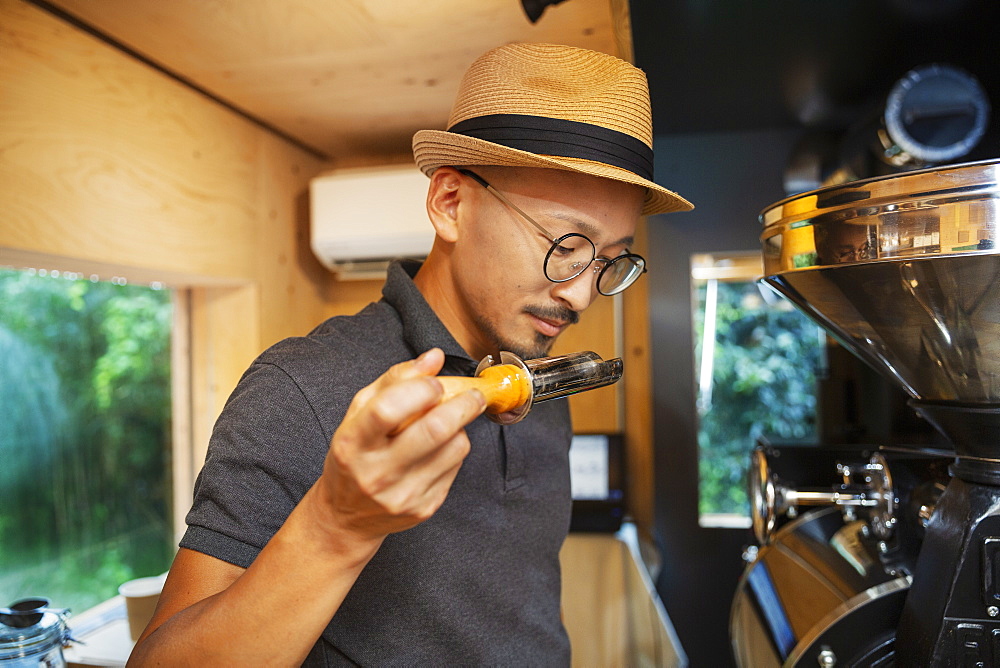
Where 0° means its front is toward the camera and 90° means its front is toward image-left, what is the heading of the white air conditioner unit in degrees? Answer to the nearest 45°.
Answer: approximately 0°

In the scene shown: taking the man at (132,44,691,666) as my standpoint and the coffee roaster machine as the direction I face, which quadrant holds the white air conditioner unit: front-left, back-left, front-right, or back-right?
back-left

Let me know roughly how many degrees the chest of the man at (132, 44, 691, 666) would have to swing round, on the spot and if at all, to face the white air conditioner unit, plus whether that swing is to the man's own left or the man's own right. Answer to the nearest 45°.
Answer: approximately 135° to the man's own left

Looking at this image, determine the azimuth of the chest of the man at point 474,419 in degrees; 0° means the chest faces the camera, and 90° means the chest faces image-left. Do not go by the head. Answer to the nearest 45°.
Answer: approximately 315°

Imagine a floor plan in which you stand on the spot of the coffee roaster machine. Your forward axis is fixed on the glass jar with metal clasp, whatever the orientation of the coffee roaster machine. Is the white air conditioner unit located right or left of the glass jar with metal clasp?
right

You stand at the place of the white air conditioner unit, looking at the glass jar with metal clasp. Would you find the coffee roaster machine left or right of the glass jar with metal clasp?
left

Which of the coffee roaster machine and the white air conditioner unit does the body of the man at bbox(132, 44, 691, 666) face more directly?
the coffee roaster machine

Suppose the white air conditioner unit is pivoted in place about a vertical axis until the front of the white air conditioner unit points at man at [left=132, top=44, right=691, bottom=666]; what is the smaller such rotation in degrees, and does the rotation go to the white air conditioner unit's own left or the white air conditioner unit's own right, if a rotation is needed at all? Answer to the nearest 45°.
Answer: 0° — it already faces them
